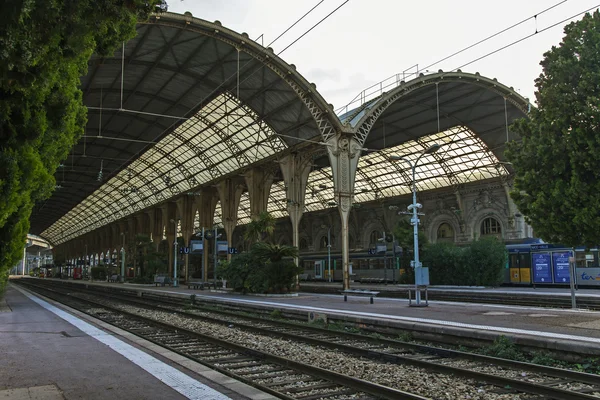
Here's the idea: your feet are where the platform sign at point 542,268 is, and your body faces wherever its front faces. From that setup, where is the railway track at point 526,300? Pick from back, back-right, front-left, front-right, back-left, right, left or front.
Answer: front

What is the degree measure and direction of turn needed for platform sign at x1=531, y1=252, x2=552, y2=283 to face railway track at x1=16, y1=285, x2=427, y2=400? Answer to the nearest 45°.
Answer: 0° — it already faces it

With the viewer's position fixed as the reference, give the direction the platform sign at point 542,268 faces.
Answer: facing the viewer

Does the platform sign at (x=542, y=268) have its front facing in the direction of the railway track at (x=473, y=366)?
yes

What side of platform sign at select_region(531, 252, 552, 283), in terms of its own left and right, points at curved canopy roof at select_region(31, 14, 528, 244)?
right

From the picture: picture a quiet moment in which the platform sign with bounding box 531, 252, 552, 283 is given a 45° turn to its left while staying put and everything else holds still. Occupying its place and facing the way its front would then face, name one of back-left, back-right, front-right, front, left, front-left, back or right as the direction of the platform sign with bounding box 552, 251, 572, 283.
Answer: front

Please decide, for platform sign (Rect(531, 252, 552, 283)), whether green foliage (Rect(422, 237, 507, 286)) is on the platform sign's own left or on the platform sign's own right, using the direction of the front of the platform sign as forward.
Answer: on the platform sign's own right

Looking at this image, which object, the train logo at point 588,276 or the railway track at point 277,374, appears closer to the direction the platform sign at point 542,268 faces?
the railway track

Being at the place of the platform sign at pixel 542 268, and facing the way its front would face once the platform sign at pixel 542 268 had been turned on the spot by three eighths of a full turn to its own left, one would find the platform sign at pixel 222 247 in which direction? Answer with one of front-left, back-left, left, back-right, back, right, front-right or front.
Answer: back-left

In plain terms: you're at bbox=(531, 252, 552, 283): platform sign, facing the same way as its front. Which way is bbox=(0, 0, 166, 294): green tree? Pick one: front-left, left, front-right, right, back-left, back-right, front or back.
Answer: front
